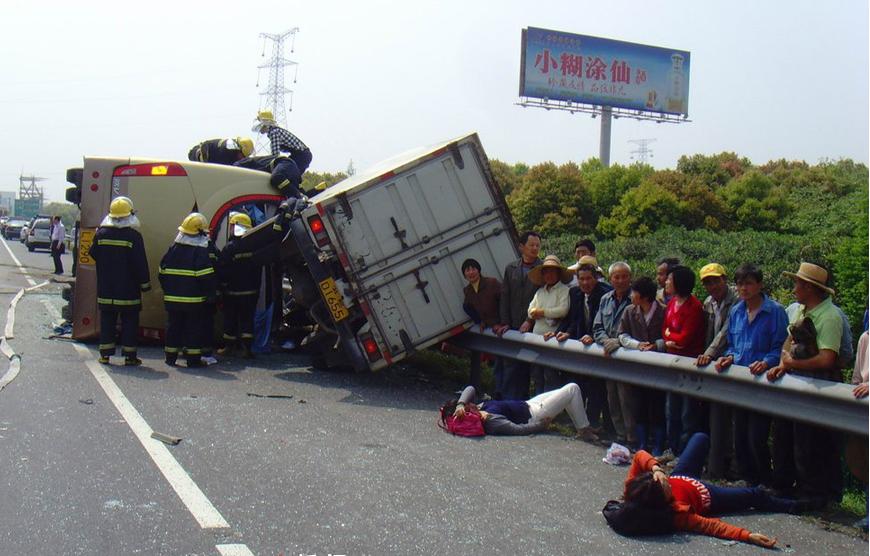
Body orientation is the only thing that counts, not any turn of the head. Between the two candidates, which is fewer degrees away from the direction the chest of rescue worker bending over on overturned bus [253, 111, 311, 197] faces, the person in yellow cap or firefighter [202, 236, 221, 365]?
the firefighter

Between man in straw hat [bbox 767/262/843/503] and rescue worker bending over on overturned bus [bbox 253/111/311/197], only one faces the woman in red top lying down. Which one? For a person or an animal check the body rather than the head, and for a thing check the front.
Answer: the man in straw hat

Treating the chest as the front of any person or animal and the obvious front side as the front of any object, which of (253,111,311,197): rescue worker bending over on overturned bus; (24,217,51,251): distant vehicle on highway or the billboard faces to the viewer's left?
the rescue worker bending over on overturned bus

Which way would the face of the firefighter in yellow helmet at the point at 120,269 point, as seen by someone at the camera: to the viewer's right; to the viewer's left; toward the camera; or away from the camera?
away from the camera

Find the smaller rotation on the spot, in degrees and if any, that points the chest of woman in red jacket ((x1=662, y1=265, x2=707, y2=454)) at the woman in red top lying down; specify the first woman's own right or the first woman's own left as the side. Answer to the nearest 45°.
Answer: approximately 45° to the first woman's own left

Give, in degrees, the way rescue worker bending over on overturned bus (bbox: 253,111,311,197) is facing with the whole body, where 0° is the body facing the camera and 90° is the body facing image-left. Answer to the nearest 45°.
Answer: approximately 90°

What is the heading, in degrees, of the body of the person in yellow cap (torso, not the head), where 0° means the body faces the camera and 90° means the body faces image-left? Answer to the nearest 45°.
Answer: approximately 45°

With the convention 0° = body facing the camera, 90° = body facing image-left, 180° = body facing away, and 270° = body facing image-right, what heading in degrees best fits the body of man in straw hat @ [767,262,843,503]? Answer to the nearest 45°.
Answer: approximately 45°

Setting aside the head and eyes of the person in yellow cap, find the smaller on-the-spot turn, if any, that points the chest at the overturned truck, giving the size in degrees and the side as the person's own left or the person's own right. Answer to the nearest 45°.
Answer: approximately 90° to the person's own right
